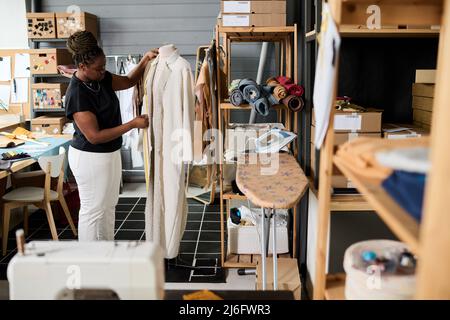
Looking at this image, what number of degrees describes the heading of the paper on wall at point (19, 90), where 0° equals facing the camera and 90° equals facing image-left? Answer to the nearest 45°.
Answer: approximately 0°

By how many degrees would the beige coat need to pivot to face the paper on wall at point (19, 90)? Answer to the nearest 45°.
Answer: approximately 90° to its right

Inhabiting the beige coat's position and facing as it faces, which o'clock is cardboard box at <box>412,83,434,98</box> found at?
The cardboard box is roughly at 8 o'clock from the beige coat.

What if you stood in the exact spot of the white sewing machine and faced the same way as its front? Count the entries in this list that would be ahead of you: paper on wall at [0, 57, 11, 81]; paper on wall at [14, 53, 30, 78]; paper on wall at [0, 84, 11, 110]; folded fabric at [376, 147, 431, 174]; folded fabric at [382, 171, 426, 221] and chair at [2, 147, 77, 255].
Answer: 4

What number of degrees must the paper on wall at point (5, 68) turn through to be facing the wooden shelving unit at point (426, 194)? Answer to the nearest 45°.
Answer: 0° — it already faces it

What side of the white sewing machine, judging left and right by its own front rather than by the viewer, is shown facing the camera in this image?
back

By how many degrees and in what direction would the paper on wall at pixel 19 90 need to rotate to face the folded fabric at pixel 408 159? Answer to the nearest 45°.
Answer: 0° — it already faces it
